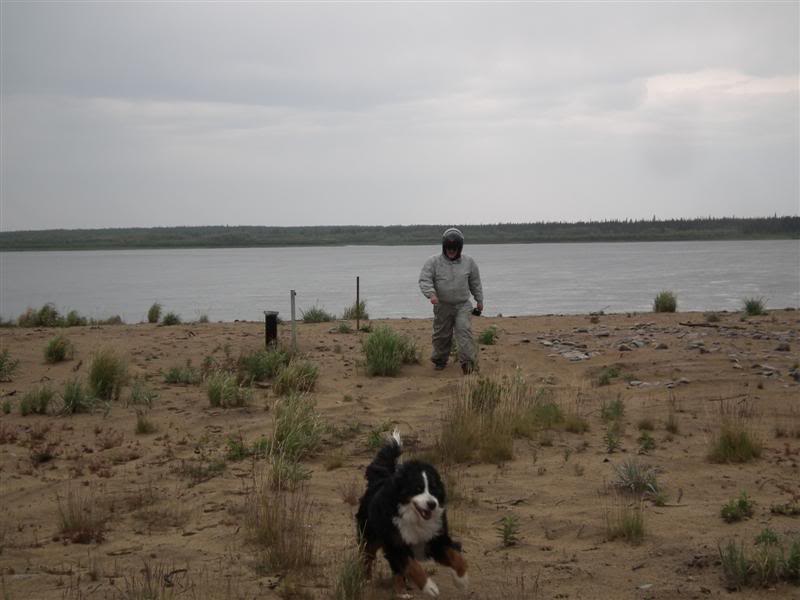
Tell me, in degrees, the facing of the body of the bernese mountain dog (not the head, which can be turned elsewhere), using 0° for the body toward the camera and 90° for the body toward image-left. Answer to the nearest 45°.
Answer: approximately 315°

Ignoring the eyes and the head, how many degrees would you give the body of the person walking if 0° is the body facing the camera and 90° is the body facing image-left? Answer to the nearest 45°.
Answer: approximately 0°

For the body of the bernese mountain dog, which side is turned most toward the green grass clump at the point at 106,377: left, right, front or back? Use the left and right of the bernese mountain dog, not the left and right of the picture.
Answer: back

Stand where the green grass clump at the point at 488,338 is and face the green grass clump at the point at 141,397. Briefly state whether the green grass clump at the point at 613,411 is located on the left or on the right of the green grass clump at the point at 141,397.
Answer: left

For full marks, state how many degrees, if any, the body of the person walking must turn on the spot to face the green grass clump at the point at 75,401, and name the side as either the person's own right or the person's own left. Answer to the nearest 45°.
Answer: approximately 45° to the person's own right

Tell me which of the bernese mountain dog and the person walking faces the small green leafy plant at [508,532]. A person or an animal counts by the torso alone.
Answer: the person walking

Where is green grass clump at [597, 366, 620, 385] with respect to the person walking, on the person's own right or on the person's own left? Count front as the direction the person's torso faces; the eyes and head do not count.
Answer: on the person's own left

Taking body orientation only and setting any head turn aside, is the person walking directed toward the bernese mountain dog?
yes

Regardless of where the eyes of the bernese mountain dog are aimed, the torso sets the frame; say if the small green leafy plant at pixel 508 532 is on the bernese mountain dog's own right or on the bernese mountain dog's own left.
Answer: on the bernese mountain dog's own left

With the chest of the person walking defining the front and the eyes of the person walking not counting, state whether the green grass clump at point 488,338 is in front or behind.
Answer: behind

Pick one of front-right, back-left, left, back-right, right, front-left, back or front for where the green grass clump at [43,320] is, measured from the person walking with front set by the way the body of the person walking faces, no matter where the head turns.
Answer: back-right

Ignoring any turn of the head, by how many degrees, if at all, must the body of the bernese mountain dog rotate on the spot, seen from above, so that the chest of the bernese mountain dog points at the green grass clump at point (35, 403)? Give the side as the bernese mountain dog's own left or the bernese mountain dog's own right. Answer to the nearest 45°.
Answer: approximately 180°

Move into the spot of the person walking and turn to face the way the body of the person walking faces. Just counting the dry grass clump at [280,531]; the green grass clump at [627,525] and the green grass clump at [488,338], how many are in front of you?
2

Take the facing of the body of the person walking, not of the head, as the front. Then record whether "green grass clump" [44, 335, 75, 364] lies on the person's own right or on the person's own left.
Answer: on the person's own right

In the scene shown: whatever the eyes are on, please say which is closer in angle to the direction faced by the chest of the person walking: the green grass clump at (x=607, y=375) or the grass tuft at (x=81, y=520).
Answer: the grass tuft
